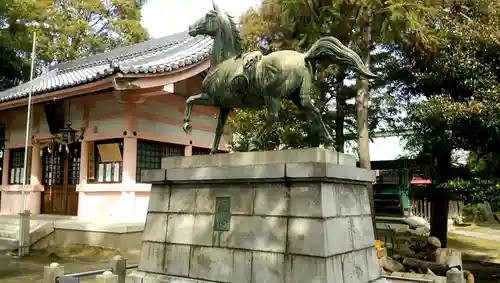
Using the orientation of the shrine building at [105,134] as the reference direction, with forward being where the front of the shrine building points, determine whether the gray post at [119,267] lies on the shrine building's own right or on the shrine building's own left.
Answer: on the shrine building's own left

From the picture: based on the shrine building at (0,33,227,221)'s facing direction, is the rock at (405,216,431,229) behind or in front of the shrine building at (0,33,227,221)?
behind

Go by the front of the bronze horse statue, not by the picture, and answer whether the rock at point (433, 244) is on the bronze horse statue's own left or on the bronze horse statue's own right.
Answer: on the bronze horse statue's own right

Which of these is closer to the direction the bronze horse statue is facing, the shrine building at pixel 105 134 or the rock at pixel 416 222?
the shrine building

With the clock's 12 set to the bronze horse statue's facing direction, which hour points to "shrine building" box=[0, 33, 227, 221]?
The shrine building is roughly at 2 o'clock from the bronze horse statue.

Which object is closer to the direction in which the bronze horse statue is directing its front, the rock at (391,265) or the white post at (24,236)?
the white post

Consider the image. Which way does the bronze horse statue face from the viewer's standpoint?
to the viewer's left
